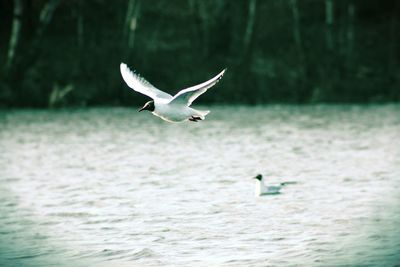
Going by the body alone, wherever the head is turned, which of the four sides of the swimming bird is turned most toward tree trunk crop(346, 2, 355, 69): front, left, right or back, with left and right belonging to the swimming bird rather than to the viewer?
right

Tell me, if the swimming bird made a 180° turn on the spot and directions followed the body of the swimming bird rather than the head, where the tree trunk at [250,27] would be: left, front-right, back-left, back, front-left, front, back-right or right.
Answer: left

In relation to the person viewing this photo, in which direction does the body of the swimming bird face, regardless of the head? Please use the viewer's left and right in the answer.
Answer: facing to the left of the viewer

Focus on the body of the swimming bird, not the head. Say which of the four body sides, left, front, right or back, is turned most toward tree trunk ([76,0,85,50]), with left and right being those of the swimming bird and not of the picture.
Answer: right

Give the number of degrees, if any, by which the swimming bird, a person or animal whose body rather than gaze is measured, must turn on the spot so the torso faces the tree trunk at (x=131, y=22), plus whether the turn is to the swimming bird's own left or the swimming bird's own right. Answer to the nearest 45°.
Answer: approximately 90° to the swimming bird's own right
